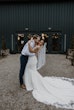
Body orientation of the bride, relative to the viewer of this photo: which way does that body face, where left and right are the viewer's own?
facing to the left of the viewer
